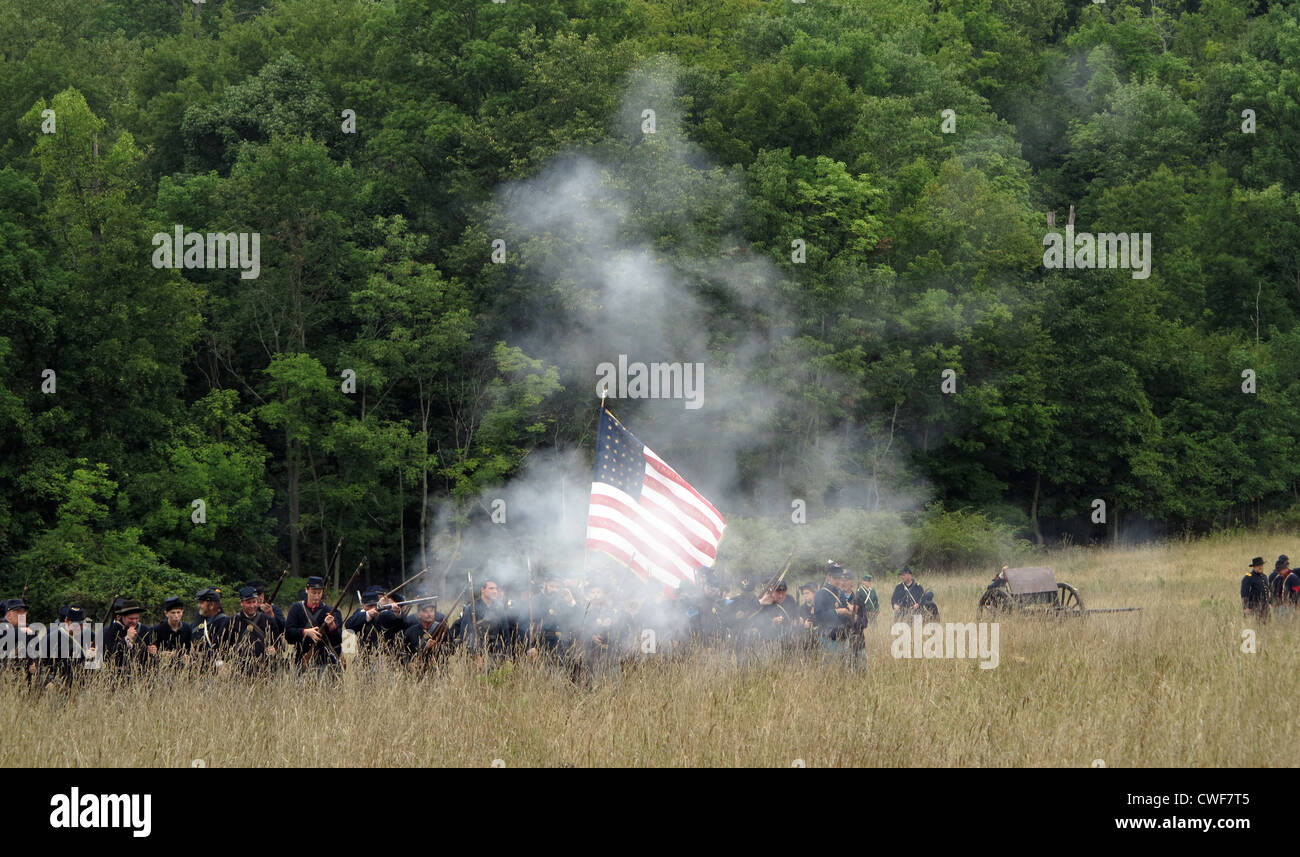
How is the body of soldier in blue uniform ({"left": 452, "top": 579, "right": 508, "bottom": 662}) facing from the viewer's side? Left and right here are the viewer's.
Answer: facing the viewer and to the right of the viewer

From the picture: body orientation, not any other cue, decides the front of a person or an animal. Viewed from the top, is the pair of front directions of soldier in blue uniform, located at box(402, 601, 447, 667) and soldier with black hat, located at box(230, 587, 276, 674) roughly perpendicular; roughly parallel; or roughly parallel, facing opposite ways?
roughly parallel

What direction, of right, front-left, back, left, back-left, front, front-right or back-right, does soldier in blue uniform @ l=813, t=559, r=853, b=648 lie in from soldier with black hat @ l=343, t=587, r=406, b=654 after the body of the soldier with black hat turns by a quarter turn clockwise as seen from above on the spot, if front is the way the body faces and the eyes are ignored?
back-left

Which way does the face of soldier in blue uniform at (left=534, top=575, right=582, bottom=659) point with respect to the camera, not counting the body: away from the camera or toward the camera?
toward the camera

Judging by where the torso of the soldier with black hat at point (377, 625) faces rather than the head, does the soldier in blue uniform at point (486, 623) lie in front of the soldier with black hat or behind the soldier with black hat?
in front

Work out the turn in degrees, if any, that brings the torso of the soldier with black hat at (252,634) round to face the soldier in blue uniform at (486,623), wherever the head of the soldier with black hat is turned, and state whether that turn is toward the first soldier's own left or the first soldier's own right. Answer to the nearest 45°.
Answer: approximately 90° to the first soldier's own left

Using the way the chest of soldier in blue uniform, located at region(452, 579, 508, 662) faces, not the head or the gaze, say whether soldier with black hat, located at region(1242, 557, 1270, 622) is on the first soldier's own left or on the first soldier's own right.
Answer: on the first soldier's own left

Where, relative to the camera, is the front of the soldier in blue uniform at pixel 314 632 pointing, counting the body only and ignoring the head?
toward the camera

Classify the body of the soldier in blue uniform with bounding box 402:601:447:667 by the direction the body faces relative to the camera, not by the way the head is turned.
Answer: toward the camera

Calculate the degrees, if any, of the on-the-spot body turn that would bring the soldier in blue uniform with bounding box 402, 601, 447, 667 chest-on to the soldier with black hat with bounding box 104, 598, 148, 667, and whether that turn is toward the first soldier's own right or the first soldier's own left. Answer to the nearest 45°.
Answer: approximately 90° to the first soldier's own right

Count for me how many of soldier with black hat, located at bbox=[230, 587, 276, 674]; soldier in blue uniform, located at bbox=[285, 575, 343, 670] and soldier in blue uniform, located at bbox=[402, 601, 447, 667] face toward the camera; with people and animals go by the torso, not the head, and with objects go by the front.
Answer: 3
